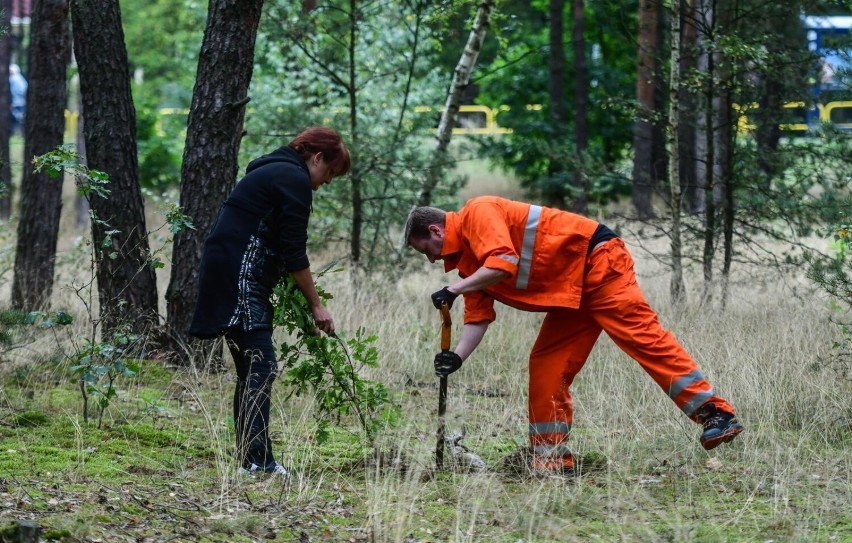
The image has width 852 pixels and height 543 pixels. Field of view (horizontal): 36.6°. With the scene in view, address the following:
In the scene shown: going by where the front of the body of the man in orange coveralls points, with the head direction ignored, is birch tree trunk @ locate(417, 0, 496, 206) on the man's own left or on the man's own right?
on the man's own right

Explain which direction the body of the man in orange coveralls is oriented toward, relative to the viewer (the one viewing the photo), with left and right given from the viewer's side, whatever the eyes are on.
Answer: facing to the left of the viewer

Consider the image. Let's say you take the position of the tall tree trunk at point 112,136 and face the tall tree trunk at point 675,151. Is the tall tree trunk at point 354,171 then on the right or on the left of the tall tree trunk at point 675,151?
left

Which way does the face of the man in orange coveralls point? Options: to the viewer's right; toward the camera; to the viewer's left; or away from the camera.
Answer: to the viewer's left

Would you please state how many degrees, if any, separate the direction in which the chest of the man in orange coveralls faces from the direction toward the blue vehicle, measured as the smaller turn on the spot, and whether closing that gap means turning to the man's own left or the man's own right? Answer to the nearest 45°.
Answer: approximately 135° to the man's own right

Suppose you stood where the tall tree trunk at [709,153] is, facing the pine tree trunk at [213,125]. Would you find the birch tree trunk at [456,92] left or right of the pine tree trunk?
right

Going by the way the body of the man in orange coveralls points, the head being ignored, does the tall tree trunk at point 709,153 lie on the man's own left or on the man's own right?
on the man's own right

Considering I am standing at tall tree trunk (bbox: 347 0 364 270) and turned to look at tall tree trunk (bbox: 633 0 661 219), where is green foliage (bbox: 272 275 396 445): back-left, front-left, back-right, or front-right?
back-right

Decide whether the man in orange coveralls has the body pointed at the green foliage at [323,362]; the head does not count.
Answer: yes

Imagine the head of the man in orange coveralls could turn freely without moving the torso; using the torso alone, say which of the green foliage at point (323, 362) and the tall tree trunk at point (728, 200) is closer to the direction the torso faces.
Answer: the green foliage

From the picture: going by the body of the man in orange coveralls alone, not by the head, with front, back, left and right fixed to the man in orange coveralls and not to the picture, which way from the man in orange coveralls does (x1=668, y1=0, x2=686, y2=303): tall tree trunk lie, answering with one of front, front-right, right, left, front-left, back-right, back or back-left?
right

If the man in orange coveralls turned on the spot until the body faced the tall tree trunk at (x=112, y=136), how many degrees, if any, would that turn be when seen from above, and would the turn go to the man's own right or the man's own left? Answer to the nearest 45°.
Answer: approximately 45° to the man's own right

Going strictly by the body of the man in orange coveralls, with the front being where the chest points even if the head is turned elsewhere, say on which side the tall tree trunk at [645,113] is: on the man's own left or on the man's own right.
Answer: on the man's own right
